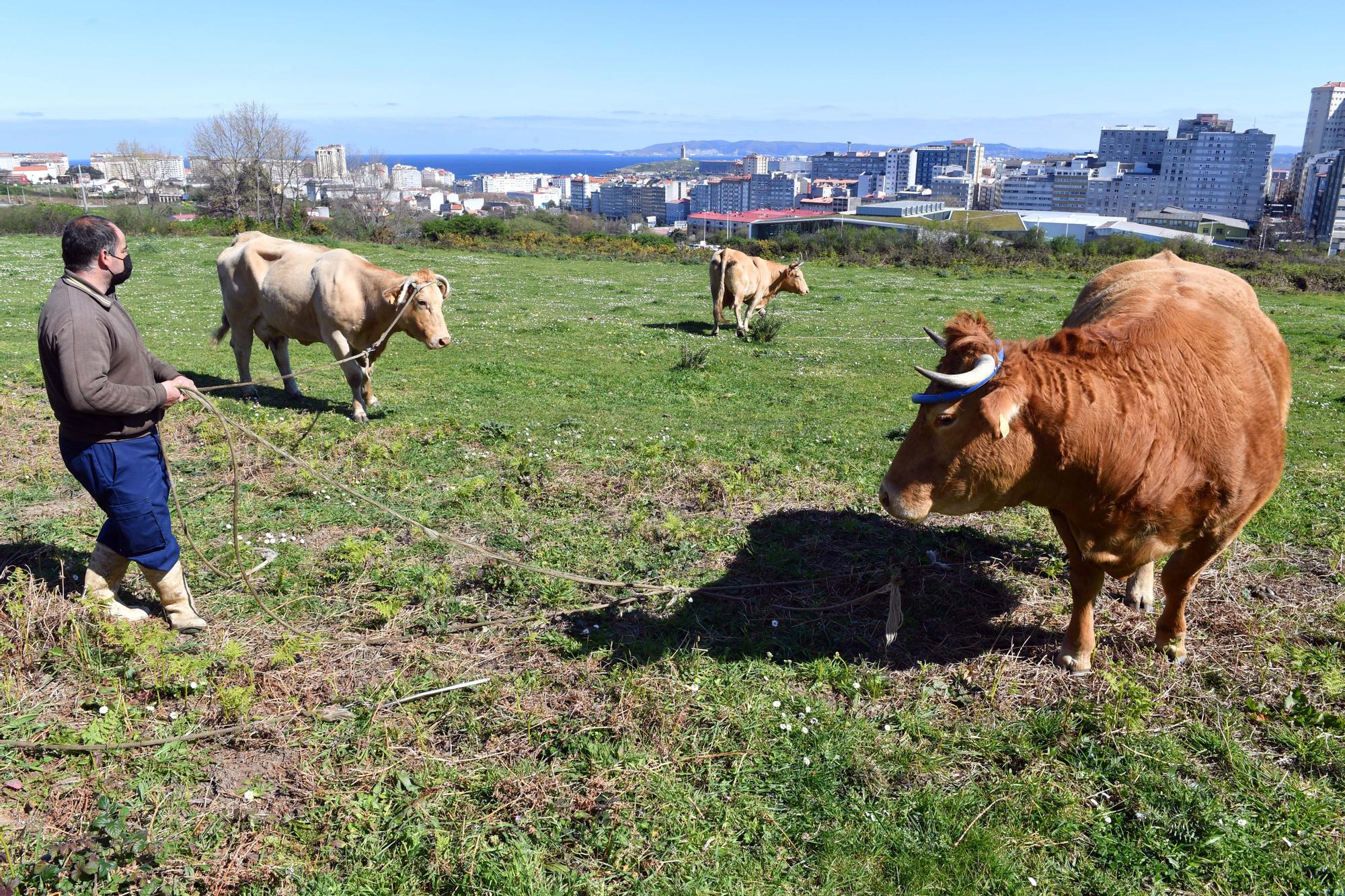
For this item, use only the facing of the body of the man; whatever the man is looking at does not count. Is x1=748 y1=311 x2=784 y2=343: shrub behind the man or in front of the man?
in front

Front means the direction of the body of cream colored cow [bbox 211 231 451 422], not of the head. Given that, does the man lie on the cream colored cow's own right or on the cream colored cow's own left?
on the cream colored cow's own right

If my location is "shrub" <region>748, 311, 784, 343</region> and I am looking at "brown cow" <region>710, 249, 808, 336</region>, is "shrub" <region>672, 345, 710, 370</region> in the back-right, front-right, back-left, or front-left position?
back-left

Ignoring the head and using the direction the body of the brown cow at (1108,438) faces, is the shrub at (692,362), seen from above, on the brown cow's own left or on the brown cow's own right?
on the brown cow's own right

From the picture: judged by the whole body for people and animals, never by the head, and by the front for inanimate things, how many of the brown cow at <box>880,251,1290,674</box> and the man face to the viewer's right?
1

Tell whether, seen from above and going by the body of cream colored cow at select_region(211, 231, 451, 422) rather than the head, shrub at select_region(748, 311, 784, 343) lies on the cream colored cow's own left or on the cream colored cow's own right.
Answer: on the cream colored cow's own left

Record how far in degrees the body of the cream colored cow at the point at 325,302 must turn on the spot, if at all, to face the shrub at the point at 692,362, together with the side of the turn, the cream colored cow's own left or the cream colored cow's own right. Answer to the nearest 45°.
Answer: approximately 45° to the cream colored cow's own left

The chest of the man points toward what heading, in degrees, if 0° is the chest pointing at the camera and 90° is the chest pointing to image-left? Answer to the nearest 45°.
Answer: approximately 270°
